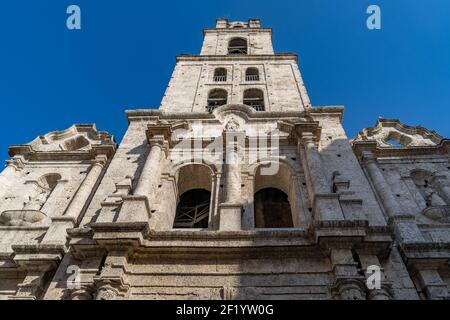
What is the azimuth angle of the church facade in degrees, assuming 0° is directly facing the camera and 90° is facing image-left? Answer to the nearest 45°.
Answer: approximately 0°
